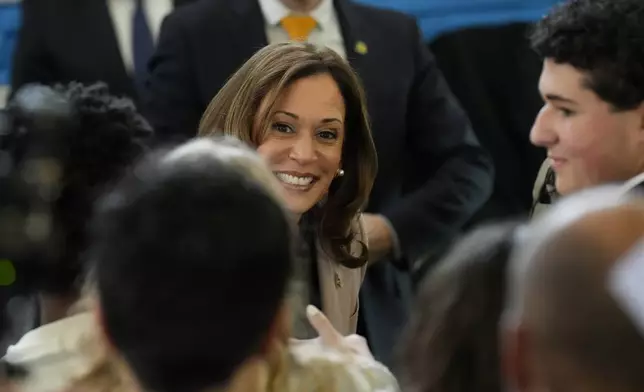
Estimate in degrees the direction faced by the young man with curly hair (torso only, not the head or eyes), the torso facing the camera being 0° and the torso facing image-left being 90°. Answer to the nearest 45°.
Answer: approximately 90°

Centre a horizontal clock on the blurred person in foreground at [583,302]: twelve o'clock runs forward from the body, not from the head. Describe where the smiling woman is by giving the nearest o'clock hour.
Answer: The smiling woman is roughly at 11 o'clock from the blurred person in foreground.

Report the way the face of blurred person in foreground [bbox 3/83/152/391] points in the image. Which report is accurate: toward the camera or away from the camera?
away from the camera

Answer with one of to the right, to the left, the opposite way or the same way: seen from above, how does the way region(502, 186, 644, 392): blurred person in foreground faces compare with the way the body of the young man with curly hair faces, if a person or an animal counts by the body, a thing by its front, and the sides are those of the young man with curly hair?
to the right

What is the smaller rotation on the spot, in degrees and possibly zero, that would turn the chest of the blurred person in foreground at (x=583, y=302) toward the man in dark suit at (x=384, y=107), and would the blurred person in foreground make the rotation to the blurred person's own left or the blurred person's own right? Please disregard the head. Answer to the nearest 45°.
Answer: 0° — they already face them

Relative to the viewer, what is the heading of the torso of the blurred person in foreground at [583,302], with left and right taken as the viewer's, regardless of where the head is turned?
facing away from the viewer

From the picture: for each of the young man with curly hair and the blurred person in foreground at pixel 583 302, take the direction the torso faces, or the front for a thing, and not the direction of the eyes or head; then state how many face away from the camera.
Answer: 1

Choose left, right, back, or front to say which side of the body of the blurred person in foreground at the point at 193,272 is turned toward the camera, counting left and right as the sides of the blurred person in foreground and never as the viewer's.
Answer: back
